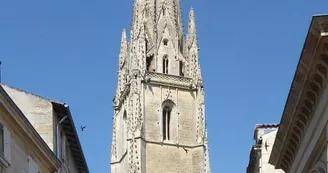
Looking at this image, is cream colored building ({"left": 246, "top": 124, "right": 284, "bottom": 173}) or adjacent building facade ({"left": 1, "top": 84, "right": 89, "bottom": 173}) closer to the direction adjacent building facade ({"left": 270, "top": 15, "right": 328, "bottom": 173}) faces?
the adjacent building facade

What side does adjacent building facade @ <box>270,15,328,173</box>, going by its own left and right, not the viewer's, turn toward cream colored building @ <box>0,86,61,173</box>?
front

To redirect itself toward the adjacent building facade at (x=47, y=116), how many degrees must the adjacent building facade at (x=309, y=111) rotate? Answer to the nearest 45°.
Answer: approximately 45° to its right

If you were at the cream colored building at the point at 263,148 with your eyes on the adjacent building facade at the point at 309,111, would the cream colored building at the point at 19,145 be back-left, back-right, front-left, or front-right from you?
front-right

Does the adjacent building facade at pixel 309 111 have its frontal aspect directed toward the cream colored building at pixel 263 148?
no

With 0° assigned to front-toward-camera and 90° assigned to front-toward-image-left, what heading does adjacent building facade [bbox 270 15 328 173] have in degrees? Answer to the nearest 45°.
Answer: approximately 90°
